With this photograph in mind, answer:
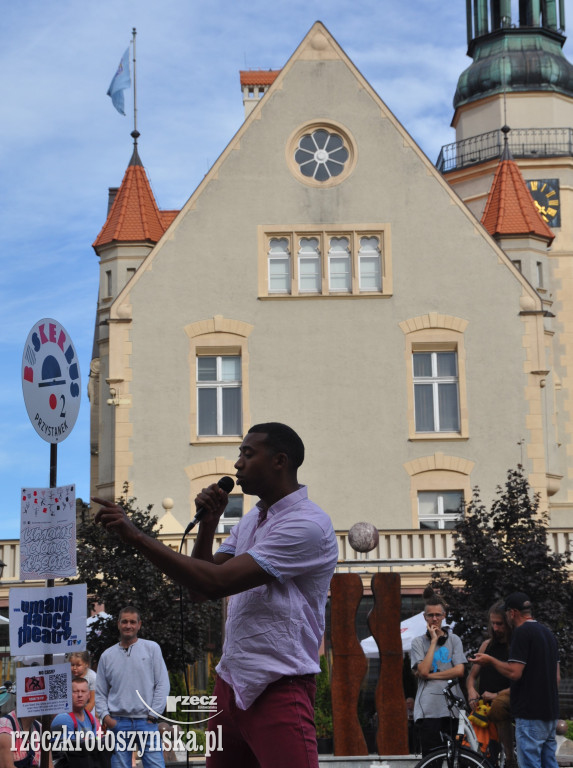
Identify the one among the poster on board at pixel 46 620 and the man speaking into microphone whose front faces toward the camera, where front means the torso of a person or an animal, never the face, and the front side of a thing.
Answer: the poster on board

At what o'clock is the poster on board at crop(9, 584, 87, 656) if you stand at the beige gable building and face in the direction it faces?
The poster on board is roughly at 12 o'clock from the beige gable building.

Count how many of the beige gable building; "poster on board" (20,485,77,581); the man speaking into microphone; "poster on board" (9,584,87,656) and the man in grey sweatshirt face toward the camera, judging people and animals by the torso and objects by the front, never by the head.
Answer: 4

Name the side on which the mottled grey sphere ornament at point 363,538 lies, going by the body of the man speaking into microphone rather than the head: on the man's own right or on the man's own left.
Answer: on the man's own right

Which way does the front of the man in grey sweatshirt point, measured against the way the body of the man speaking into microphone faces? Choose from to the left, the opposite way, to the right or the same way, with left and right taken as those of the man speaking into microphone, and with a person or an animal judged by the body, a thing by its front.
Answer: to the left

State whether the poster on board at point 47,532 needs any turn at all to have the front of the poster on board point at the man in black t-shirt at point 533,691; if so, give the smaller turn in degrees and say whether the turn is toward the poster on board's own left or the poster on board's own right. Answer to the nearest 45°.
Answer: approximately 90° to the poster on board's own left

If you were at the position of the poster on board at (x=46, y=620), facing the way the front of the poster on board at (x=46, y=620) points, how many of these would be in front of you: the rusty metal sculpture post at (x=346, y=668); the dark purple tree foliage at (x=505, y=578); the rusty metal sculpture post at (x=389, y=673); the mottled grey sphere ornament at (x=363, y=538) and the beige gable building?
0

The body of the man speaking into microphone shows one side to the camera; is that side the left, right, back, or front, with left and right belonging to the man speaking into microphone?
left

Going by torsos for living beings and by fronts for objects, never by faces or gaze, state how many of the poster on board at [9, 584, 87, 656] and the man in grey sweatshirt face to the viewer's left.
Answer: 0

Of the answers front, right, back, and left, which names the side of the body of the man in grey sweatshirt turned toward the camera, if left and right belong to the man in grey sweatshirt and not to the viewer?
front

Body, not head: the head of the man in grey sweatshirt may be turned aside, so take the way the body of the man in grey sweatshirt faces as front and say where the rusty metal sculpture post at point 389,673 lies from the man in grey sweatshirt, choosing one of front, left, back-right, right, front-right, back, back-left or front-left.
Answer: back-left

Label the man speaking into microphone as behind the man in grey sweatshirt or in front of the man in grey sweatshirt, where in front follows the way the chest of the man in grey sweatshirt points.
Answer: in front

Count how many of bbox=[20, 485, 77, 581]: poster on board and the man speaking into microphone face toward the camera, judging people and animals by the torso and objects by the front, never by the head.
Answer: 1

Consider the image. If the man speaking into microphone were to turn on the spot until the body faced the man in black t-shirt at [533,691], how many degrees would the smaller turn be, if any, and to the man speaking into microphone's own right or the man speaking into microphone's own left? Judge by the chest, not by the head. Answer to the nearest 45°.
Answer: approximately 135° to the man speaking into microphone's own right

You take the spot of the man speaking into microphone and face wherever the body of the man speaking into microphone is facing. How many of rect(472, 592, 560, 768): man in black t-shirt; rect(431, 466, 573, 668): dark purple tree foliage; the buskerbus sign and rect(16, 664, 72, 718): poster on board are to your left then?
0

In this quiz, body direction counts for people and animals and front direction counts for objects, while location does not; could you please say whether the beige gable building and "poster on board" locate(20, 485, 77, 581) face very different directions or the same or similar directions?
same or similar directions

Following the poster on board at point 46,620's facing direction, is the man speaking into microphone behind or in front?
in front

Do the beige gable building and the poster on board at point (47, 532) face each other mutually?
no

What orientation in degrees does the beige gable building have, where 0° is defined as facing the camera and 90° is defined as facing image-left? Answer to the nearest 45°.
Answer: approximately 0°

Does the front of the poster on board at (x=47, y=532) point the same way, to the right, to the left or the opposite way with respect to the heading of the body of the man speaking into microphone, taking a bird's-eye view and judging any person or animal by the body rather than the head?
to the left

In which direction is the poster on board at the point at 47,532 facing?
toward the camera

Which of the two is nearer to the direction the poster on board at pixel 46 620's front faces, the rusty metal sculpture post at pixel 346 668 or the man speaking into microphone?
the man speaking into microphone

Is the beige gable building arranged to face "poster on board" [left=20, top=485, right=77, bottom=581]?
yes
